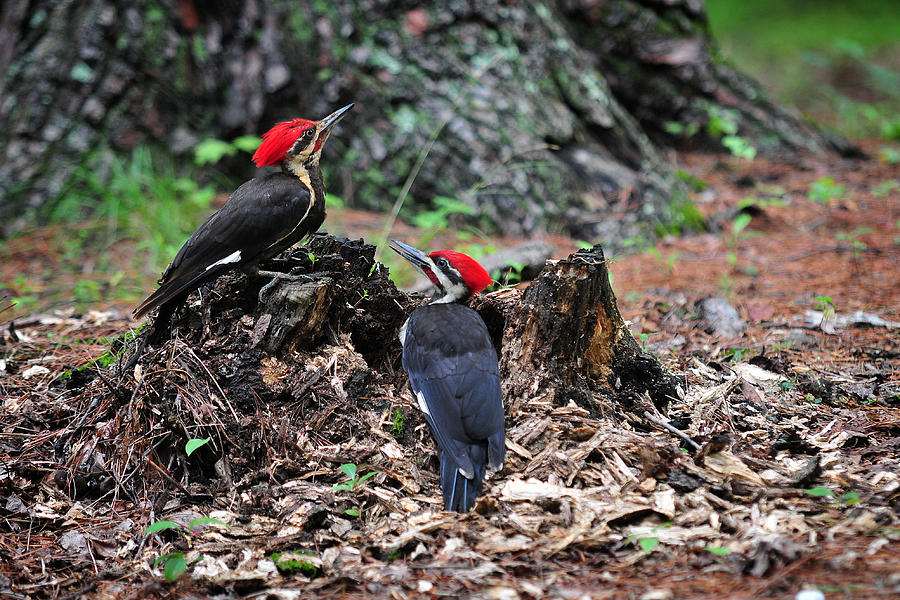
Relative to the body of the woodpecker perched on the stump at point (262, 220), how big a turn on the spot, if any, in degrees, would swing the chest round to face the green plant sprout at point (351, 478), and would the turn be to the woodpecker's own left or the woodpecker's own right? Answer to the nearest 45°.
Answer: approximately 90° to the woodpecker's own right

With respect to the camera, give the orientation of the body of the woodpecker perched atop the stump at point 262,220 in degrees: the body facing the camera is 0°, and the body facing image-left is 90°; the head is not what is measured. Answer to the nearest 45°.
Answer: approximately 270°

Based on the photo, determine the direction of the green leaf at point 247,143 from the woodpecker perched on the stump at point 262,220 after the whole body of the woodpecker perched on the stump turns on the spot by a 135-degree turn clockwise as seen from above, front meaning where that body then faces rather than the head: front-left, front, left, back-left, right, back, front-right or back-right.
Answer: back-right

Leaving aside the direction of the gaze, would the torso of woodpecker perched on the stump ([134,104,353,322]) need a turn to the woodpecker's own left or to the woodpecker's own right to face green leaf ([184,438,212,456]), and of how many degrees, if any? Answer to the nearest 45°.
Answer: approximately 90° to the woodpecker's own right

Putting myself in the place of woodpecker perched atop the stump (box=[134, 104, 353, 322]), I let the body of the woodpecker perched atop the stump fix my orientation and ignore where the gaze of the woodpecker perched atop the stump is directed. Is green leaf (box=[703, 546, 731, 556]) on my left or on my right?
on my right

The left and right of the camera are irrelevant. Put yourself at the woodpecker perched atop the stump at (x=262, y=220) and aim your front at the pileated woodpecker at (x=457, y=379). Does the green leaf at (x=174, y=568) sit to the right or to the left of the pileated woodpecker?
right

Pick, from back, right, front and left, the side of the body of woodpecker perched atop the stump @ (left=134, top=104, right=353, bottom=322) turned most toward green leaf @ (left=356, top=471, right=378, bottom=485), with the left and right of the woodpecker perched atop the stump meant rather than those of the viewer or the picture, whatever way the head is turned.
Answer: right

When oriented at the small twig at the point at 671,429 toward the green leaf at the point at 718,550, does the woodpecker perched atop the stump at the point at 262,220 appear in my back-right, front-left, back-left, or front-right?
back-right

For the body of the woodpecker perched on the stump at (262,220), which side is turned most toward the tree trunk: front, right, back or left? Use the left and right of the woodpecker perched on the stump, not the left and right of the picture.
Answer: left

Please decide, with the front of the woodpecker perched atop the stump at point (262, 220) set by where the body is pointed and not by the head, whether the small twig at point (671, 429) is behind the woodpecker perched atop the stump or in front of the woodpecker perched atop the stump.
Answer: in front
